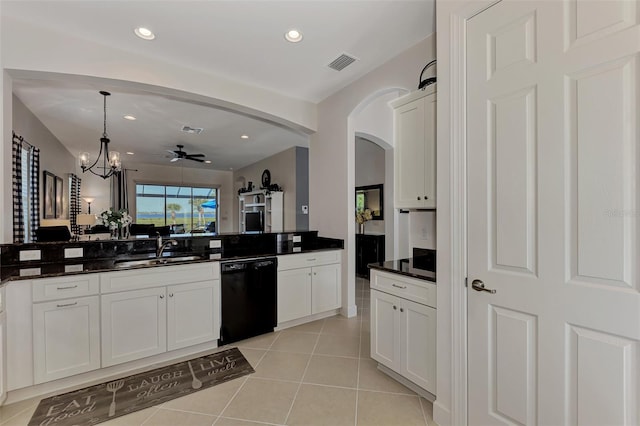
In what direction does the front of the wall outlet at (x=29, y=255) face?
toward the camera

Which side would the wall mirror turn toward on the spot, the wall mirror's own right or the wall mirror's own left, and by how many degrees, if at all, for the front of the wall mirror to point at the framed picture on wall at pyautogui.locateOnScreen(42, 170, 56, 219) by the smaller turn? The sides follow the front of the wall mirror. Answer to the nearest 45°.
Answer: approximately 45° to the wall mirror's own right

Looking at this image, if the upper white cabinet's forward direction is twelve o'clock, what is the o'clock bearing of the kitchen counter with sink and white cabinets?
The kitchen counter with sink and white cabinets is roughly at 1 o'clock from the upper white cabinet.

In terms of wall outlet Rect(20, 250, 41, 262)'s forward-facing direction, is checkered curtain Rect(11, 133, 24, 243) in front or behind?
behind

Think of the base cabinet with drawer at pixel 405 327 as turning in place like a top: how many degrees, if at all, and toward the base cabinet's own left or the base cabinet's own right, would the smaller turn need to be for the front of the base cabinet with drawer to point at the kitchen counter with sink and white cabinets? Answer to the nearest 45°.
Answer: approximately 45° to the base cabinet's own right

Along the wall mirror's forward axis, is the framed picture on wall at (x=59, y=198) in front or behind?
in front

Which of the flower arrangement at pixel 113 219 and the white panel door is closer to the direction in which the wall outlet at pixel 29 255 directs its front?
the white panel door

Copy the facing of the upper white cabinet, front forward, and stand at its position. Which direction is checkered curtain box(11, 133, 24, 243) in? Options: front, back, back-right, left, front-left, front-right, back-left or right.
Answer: front-right

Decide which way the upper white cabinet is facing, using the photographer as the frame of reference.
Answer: facing the viewer and to the left of the viewer

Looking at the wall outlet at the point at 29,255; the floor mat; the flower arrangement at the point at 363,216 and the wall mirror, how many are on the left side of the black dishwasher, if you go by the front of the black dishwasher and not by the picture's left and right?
2

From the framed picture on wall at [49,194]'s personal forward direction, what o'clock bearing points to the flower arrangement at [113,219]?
The flower arrangement is roughly at 1 o'clock from the framed picture on wall.

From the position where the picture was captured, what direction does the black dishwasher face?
facing the viewer and to the right of the viewer

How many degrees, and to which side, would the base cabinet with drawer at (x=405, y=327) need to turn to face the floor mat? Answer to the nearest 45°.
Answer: approximately 45° to its right

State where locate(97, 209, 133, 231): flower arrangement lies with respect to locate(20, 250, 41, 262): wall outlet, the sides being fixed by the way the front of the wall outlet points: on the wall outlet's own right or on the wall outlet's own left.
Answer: on the wall outlet's own left
